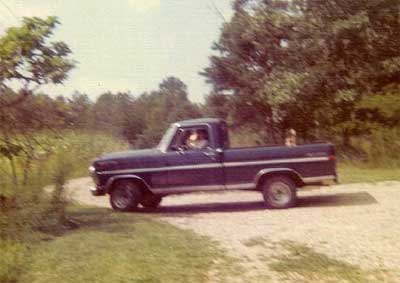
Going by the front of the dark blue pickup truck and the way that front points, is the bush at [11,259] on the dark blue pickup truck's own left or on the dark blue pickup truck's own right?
on the dark blue pickup truck's own left

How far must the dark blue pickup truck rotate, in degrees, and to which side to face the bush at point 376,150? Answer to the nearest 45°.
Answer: approximately 135° to its right

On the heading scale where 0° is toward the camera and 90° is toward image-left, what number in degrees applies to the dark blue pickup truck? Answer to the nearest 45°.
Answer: approximately 90°
